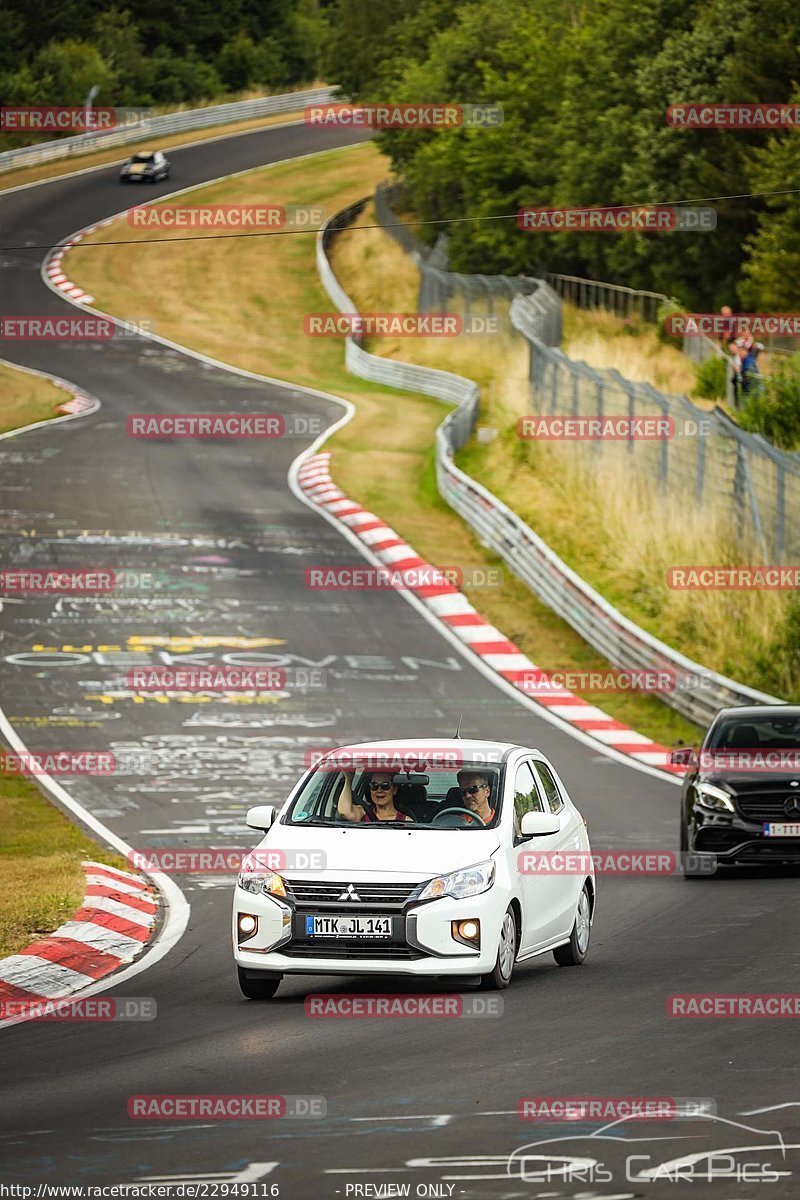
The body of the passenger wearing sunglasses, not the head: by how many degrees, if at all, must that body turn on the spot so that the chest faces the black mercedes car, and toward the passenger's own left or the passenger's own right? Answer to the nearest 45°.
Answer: approximately 135° to the passenger's own left

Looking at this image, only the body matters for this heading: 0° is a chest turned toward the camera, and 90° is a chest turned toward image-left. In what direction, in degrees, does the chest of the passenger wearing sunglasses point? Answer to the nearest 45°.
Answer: approximately 0°

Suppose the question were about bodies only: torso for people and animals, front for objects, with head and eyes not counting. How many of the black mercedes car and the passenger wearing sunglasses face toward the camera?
2

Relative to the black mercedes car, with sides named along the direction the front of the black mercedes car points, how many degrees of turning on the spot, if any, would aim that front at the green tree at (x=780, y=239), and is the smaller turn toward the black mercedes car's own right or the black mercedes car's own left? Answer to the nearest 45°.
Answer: approximately 180°

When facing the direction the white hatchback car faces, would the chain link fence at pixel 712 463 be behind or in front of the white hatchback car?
behind
